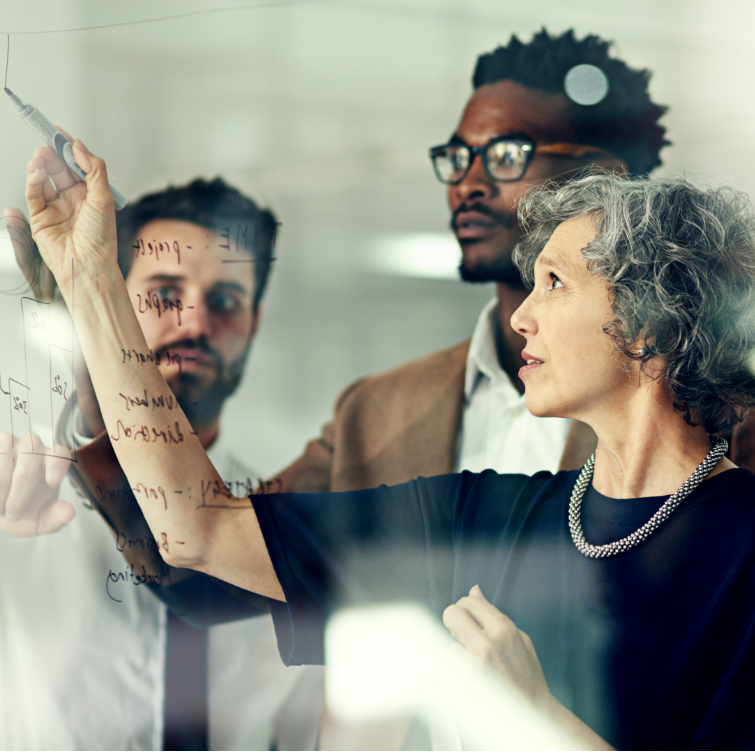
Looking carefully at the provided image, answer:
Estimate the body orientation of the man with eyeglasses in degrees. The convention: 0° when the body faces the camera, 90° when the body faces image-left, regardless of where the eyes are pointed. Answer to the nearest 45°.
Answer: approximately 45°

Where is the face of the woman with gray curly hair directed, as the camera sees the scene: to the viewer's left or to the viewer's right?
to the viewer's left

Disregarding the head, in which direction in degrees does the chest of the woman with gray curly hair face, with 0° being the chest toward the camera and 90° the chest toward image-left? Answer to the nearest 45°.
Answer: approximately 45°
